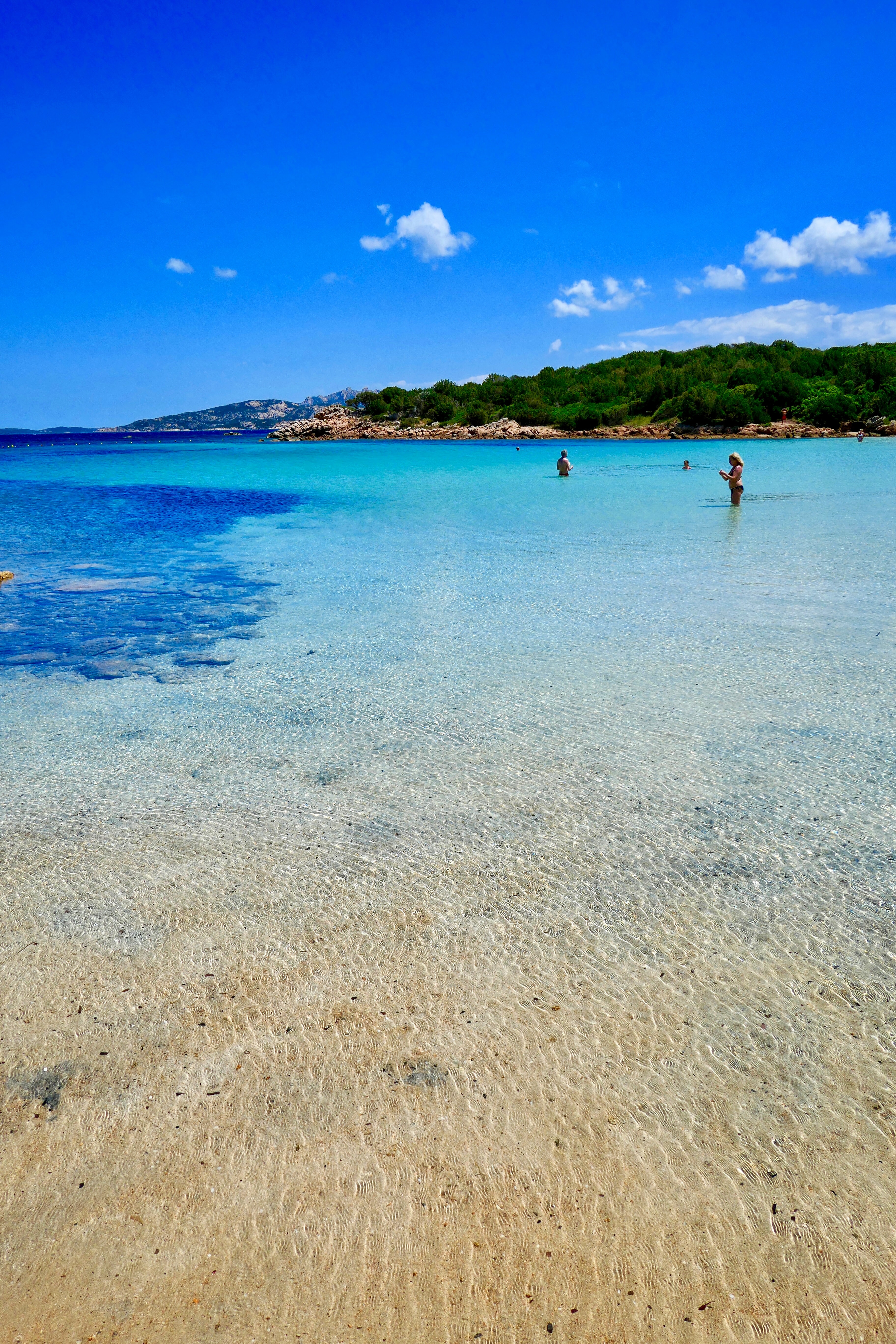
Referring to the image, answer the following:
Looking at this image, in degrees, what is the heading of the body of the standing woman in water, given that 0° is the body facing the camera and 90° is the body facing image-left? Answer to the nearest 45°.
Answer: approximately 90°

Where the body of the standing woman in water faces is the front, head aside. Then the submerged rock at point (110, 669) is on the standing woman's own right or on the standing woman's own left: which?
on the standing woman's own left
